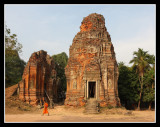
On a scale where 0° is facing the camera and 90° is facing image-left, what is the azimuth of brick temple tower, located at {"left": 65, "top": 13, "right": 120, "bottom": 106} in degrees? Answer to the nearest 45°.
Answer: approximately 0°

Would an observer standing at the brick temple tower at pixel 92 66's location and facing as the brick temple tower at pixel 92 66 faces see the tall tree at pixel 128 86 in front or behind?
behind
